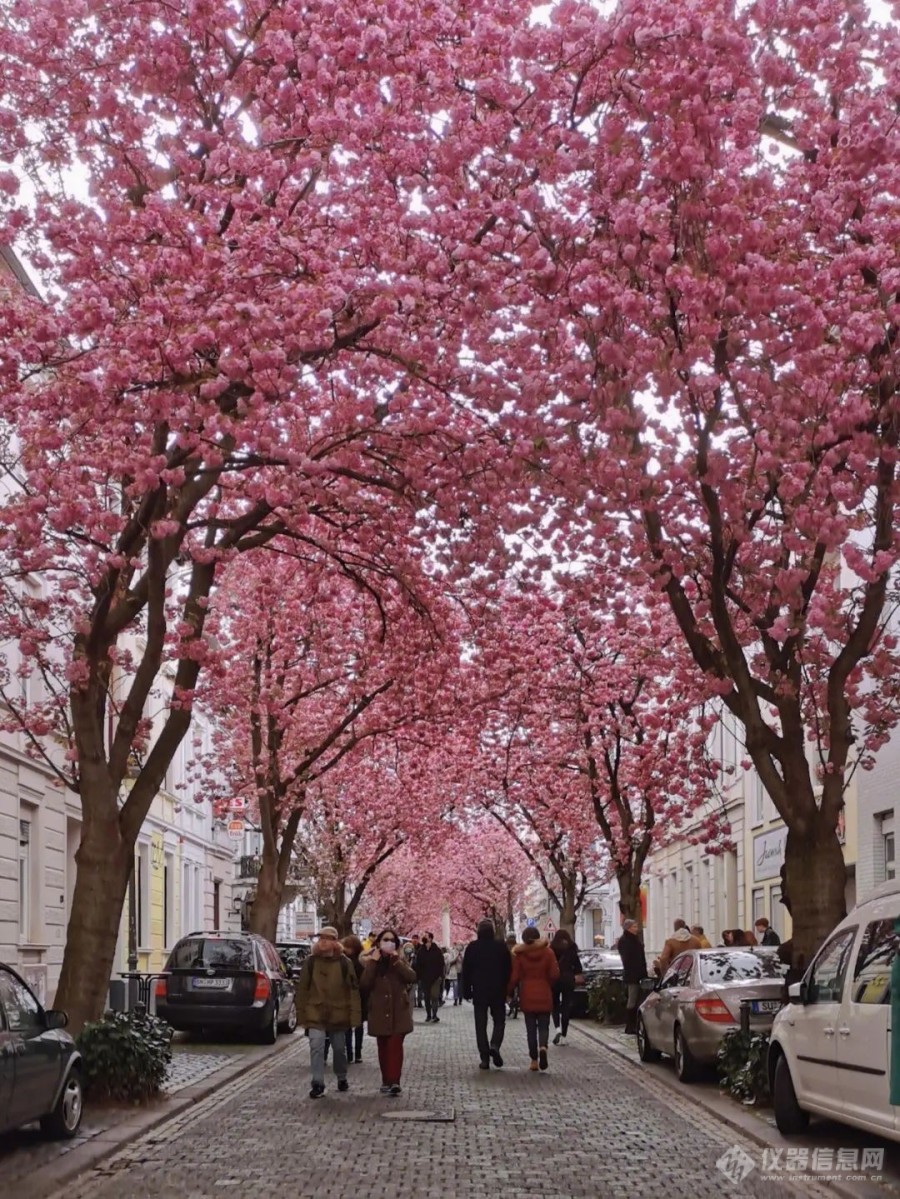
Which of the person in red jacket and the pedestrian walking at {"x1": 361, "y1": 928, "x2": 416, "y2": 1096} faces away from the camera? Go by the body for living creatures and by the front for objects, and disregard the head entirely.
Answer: the person in red jacket

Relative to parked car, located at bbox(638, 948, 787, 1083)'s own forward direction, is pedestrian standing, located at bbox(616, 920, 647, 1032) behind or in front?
in front

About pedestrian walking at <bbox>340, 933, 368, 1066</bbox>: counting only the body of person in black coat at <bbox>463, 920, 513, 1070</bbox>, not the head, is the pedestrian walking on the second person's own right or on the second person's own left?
on the second person's own left

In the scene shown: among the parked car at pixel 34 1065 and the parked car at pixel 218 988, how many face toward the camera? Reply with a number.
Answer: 0

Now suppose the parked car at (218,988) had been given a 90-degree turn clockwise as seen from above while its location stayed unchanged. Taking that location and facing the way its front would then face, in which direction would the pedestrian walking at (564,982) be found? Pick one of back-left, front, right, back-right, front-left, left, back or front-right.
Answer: front-left

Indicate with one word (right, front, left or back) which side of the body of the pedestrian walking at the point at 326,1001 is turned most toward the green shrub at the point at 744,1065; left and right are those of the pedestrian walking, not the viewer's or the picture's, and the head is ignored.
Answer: left

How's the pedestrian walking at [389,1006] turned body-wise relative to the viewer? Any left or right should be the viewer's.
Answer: facing the viewer

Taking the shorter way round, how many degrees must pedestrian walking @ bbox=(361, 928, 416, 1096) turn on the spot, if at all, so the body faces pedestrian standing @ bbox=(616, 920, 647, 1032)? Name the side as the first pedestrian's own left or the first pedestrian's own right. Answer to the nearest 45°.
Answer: approximately 180°

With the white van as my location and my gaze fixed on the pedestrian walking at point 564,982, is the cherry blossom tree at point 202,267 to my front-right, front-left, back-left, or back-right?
front-left

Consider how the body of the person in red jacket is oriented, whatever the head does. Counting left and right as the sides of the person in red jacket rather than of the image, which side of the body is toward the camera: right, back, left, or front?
back

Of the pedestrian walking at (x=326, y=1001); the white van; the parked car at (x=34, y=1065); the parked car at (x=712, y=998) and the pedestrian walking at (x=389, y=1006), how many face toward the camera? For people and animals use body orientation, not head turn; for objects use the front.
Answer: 2

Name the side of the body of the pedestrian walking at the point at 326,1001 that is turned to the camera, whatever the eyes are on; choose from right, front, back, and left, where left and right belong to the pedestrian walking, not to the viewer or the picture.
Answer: front

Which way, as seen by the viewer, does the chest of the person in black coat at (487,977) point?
away from the camera

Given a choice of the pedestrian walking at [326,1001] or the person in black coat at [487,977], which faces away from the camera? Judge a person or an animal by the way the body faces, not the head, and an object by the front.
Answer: the person in black coat

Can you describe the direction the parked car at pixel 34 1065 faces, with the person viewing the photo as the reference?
facing away from the viewer and to the right of the viewer
